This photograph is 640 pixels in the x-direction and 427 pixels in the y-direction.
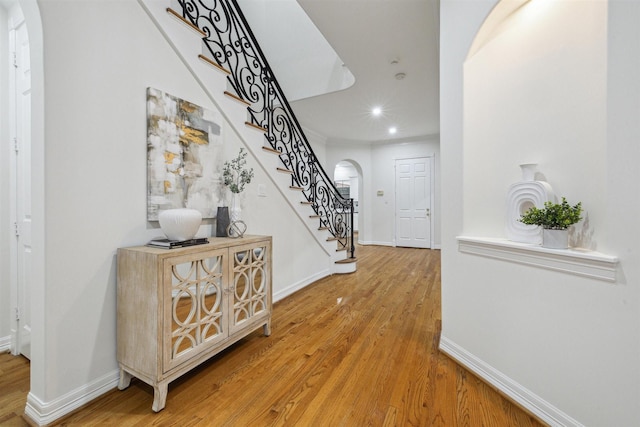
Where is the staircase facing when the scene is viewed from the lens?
facing away from the viewer and to the right of the viewer

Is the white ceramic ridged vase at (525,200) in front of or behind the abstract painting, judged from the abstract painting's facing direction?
in front

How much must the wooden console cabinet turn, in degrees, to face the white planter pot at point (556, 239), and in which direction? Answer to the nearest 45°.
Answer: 0° — it already faces it

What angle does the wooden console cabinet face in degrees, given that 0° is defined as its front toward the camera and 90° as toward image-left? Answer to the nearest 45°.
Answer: approximately 315°

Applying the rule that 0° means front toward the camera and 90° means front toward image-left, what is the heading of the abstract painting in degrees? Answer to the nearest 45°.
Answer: approximately 315°

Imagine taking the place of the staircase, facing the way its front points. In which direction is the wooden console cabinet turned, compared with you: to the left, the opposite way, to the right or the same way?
to the right

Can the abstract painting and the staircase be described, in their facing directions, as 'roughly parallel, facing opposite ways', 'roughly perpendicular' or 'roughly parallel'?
roughly perpendicular

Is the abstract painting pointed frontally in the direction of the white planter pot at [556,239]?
yes
